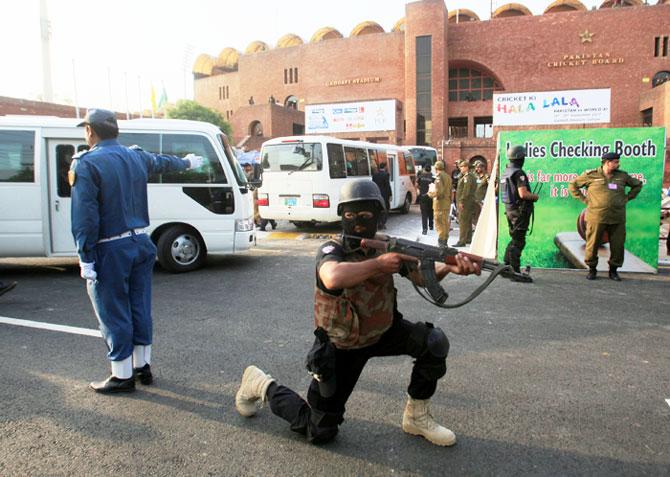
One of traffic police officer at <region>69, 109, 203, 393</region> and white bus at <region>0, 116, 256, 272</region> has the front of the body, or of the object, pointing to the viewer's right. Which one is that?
the white bus

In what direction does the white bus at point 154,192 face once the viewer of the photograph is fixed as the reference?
facing to the right of the viewer

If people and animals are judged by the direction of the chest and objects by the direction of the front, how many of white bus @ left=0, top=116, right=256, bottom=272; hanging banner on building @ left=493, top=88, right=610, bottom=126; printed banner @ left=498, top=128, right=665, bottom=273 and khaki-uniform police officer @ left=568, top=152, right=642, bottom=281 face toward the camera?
3

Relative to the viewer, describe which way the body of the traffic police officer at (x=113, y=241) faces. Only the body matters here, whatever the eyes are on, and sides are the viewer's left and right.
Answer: facing away from the viewer and to the left of the viewer

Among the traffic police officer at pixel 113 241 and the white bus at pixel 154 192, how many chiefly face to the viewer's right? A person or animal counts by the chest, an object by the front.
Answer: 1

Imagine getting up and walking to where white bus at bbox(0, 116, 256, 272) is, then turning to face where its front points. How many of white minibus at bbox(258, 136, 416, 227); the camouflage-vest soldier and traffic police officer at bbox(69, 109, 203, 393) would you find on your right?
2

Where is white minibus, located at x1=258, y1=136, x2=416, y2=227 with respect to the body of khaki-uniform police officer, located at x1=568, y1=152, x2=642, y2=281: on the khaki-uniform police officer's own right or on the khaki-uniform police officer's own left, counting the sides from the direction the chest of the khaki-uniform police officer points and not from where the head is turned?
on the khaki-uniform police officer's own right

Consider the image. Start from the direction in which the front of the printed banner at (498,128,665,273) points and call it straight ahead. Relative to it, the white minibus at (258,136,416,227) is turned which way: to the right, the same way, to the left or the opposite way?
the opposite way

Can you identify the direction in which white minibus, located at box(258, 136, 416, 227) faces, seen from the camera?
facing away from the viewer and to the right of the viewer

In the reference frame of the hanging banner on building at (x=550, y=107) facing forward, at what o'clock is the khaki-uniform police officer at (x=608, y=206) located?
The khaki-uniform police officer is roughly at 12 o'clock from the hanging banner on building.

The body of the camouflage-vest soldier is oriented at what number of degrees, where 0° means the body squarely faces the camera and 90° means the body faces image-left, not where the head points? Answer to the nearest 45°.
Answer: approximately 315°
